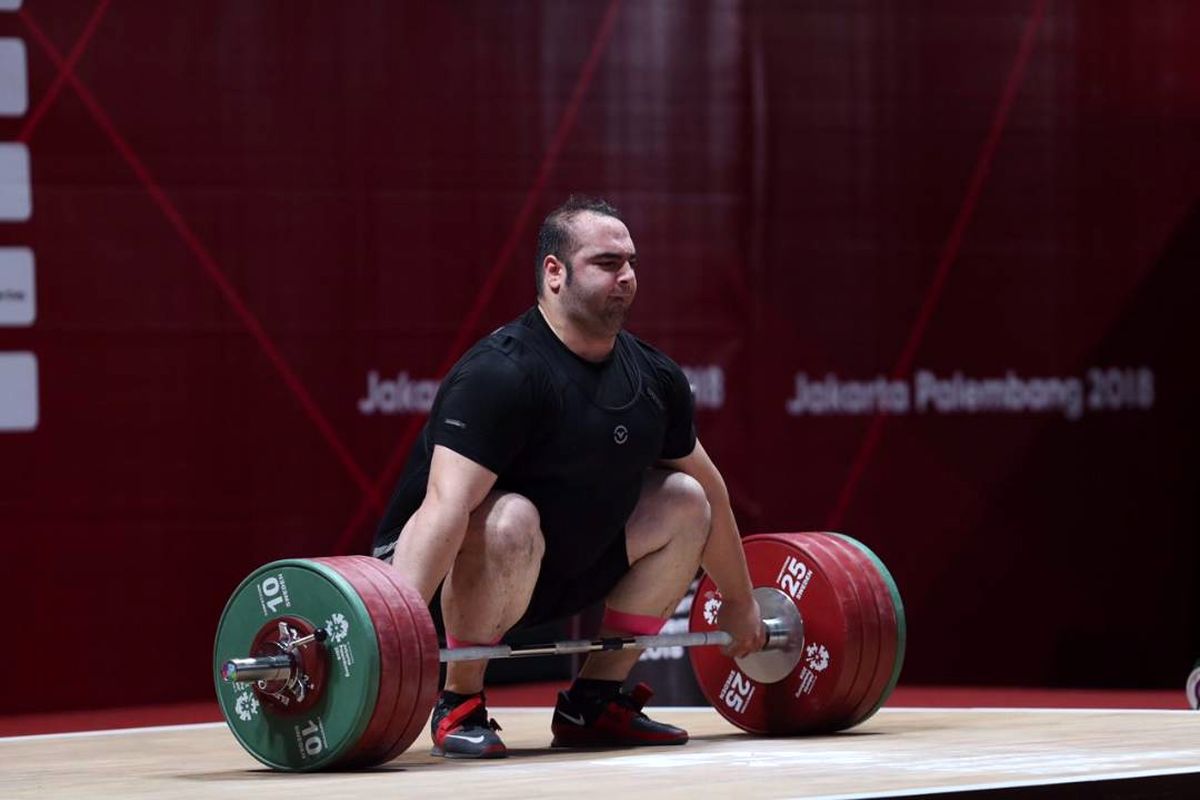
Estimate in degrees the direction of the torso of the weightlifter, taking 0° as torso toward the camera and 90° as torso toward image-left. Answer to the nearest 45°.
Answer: approximately 315°
